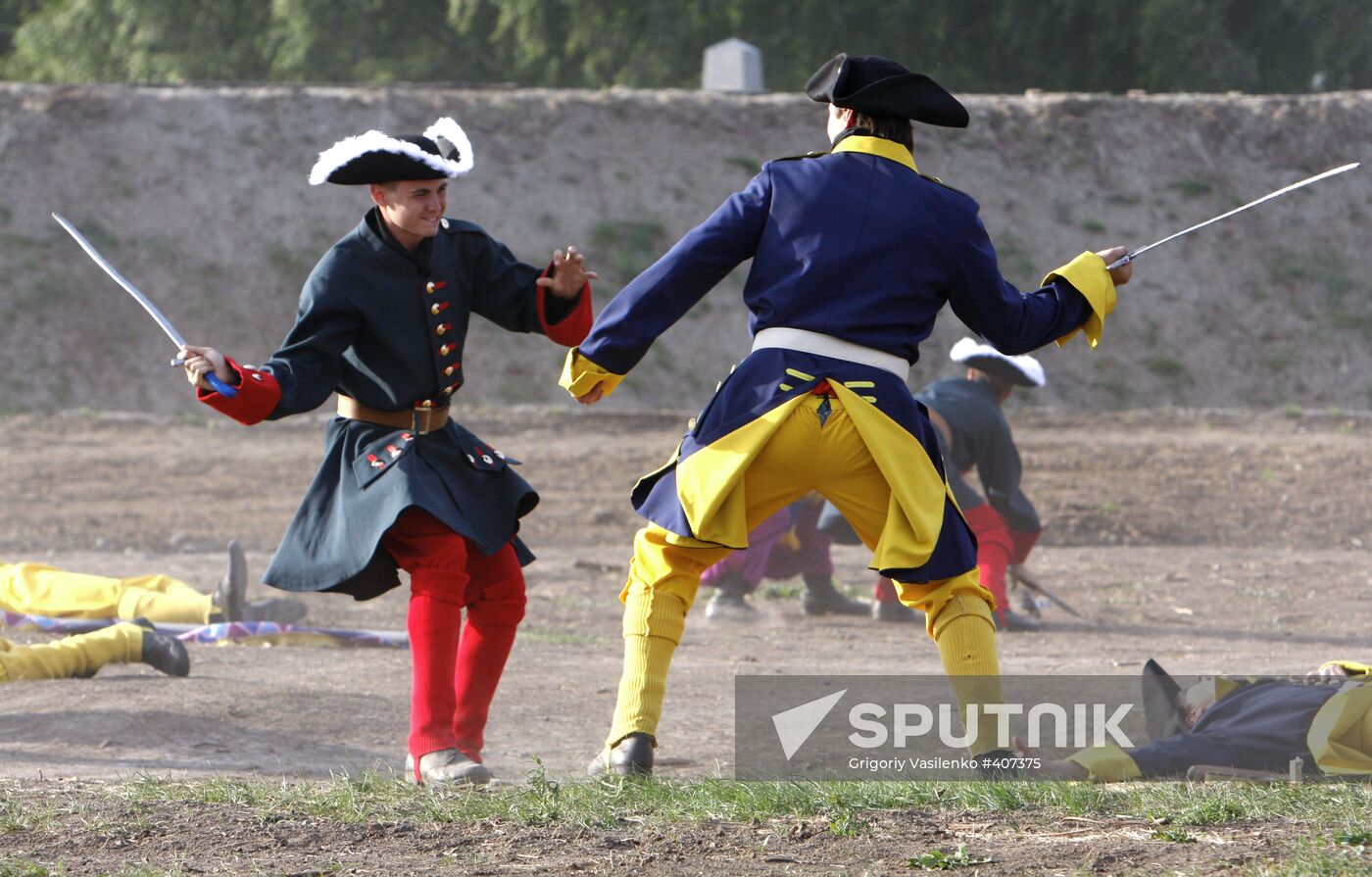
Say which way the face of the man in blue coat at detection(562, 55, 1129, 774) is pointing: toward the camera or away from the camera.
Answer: away from the camera

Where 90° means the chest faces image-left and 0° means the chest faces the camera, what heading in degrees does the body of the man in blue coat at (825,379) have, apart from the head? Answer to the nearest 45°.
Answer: approximately 180°

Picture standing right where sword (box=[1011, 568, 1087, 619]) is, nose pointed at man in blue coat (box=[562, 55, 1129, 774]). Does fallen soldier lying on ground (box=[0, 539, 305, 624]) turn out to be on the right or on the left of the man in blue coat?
right

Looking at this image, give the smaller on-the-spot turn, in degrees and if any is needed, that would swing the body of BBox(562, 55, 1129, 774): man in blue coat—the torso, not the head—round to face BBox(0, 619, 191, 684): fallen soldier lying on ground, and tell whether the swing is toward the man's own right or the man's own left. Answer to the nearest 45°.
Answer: approximately 45° to the man's own left

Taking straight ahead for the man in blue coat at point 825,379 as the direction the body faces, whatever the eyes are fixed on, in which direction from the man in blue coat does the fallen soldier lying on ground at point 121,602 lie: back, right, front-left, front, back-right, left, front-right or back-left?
front-left
